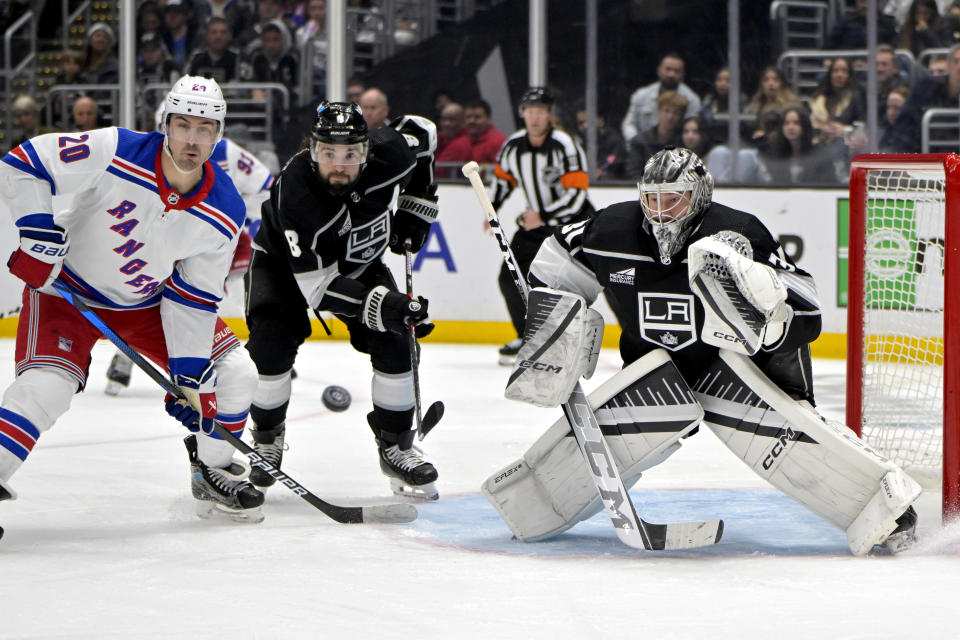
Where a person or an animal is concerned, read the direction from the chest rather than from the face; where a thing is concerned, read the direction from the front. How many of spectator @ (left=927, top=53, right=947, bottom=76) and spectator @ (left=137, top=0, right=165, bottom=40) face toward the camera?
2

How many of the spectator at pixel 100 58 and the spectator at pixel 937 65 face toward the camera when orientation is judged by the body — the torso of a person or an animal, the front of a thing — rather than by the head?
2

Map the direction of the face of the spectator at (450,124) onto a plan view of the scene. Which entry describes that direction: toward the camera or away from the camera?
toward the camera

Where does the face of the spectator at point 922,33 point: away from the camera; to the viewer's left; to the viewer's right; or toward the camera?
toward the camera

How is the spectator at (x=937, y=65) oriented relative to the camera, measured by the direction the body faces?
toward the camera

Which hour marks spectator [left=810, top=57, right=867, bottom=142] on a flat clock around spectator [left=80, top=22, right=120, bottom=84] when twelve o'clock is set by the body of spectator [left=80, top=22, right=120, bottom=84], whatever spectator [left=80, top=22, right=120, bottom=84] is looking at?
spectator [left=810, top=57, right=867, bottom=142] is roughly at 10 o'clock from spectator [left=80, top=22, right=120, bottom=84].

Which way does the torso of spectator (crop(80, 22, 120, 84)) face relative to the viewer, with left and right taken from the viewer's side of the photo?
facing the viewer

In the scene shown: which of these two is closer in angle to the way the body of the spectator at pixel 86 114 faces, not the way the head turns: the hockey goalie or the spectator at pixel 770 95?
the hockey goalie

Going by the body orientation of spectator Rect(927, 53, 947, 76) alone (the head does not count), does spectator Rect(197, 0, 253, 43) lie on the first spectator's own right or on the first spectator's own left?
on the first spectator's own right

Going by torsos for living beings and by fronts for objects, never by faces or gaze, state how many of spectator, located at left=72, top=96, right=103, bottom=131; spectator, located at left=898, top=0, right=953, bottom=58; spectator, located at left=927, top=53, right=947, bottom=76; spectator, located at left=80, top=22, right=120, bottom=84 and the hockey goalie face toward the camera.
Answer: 5

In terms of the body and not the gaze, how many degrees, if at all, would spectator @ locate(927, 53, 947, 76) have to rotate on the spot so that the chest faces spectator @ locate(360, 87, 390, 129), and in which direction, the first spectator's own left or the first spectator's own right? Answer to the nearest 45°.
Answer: approximately 90° to the first spectator's own right

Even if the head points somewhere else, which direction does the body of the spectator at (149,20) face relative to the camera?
toward the camera

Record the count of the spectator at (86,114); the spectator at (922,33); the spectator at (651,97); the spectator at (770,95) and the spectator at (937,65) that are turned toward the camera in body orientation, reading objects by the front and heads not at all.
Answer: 5

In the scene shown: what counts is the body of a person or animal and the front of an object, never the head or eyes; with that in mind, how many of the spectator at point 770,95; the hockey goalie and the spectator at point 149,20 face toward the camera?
3

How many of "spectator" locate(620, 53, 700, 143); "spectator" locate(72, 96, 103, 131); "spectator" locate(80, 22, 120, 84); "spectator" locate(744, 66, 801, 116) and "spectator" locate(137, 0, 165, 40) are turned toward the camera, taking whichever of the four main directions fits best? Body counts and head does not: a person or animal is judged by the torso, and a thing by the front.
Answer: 5

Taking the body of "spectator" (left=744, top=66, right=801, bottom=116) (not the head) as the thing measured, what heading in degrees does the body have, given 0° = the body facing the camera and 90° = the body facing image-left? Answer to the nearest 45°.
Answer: approximately 0°
